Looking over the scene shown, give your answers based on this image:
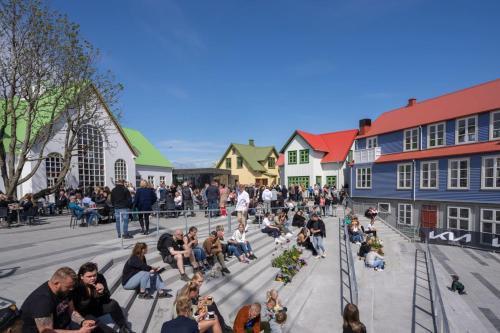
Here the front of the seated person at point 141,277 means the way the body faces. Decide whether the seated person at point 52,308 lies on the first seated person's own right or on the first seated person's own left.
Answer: on the first seated person's own right

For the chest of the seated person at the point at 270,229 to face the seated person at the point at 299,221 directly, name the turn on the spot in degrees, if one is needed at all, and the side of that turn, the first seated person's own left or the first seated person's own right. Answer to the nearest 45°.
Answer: approximately 90° to the first seated person's own left

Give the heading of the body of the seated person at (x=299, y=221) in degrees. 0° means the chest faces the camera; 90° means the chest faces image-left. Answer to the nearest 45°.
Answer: approximately 315°

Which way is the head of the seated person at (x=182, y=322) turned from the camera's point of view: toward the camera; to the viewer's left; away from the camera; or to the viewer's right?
away from the camera

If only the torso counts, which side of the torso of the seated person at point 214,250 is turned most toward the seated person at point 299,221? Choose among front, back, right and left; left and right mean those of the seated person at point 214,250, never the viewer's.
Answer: left

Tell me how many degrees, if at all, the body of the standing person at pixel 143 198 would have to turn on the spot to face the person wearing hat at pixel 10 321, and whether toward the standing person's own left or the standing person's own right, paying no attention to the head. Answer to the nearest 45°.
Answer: approximately 180°

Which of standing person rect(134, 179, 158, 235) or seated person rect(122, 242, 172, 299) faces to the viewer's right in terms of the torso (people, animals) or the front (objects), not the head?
the seated person

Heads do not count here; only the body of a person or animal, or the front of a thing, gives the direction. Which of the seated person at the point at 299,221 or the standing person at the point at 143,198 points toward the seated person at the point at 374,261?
the seated person at the point at 299,221

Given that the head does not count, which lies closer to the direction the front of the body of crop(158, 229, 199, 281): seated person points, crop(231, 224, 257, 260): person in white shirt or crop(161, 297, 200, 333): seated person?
the seated person

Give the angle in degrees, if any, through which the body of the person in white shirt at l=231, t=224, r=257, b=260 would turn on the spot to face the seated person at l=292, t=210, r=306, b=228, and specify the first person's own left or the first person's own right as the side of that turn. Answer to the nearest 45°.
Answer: approximately 90° to the first person's own left

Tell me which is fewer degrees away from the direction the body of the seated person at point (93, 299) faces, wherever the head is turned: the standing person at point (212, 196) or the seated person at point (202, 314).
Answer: the seated person

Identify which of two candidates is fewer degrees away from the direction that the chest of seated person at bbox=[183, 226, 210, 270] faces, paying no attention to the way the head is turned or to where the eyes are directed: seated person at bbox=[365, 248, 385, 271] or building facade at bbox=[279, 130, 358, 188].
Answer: the seated person
